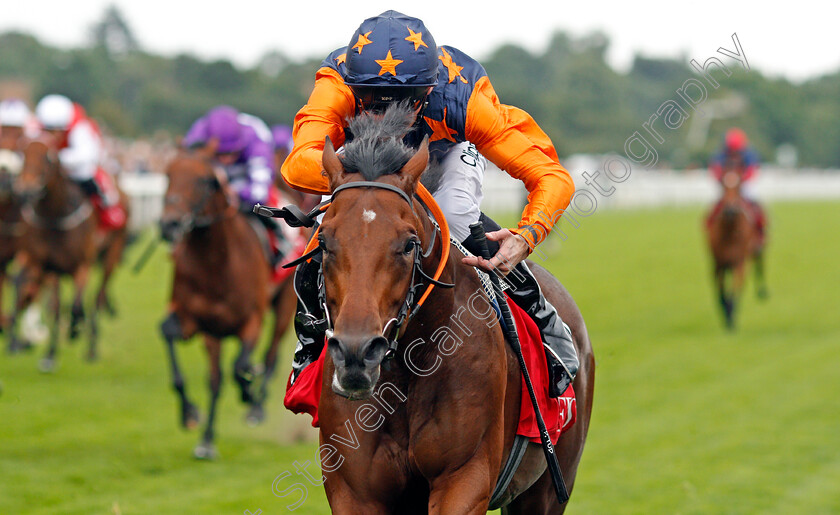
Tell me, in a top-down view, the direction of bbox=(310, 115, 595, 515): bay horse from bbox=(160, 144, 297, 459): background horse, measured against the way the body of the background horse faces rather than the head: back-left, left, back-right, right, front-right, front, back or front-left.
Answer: front-left

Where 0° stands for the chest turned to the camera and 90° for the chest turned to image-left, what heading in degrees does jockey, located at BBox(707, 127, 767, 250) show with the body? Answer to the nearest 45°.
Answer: approximately 0°

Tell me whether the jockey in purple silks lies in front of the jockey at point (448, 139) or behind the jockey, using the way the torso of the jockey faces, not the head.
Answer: behind

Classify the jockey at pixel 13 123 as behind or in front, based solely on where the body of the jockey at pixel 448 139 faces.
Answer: behind
